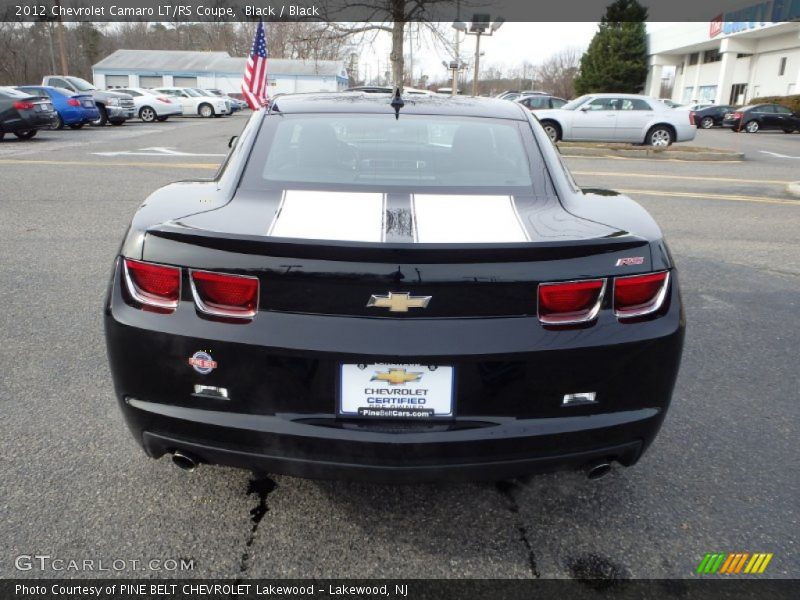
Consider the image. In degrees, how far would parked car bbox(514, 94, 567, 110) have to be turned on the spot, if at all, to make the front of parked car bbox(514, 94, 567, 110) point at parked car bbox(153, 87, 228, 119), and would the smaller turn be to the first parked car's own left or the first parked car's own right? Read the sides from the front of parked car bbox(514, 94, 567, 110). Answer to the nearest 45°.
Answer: approximately 45° to the first parked car's own right

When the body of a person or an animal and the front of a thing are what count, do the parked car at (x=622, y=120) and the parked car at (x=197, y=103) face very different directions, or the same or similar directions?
very different directions

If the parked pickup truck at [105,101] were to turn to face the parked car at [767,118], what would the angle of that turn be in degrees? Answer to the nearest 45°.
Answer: approximately 45° to its left

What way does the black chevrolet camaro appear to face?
away from the camera

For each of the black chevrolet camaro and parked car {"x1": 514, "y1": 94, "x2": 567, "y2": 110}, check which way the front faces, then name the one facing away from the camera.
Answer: the black chevrolet camaro

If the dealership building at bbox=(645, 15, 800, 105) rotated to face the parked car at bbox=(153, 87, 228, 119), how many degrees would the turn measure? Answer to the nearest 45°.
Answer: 0° — it already faces it

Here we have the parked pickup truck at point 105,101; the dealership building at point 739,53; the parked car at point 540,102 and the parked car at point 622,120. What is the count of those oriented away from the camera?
0

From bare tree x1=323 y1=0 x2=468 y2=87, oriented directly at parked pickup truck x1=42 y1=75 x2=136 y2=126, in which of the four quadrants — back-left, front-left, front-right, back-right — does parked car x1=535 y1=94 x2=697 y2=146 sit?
back-left

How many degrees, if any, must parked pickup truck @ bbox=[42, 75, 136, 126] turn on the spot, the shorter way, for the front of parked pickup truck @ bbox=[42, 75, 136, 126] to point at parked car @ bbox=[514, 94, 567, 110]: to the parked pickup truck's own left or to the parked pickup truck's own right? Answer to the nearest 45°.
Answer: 0° — it already faces it

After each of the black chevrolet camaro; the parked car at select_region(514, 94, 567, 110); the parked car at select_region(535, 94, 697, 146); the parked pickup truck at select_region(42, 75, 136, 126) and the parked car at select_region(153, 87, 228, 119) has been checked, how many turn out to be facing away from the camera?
1

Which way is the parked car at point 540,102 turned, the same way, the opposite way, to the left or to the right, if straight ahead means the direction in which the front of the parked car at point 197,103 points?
the opposite way

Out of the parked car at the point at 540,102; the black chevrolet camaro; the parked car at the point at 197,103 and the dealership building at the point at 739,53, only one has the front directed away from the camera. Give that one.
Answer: the black chevrolet camaro

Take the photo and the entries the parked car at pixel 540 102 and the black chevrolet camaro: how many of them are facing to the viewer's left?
1
